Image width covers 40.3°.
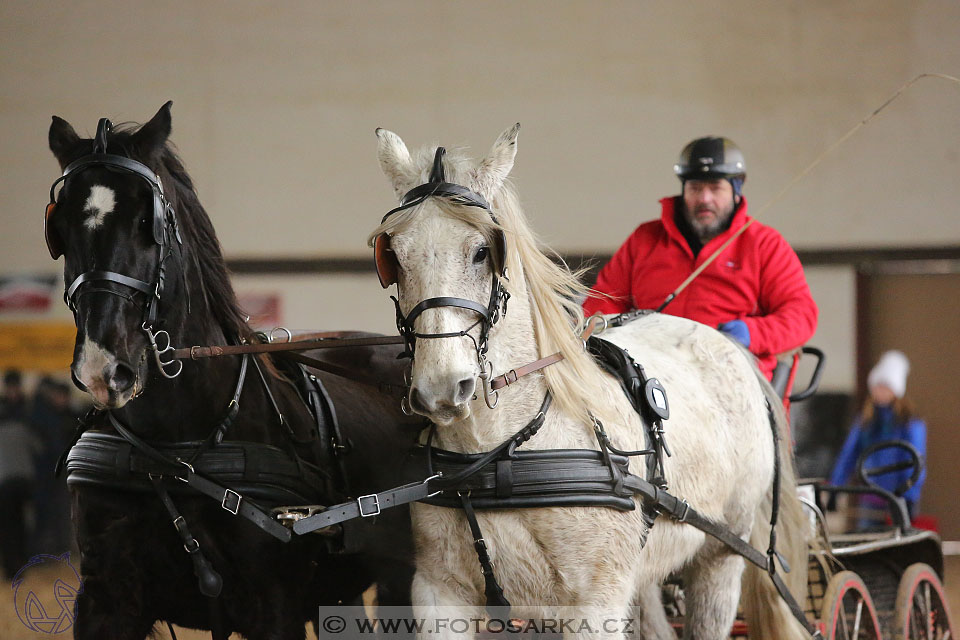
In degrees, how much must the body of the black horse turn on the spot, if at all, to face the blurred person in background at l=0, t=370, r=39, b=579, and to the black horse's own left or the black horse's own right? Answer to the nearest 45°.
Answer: approximately 135° to the black horse's own right

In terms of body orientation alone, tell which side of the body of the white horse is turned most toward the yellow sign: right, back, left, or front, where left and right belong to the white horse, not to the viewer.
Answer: right

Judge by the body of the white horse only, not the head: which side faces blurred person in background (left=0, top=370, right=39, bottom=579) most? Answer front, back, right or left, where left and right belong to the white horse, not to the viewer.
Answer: right

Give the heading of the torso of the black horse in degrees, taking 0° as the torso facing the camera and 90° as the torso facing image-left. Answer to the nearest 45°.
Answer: approximately 45°

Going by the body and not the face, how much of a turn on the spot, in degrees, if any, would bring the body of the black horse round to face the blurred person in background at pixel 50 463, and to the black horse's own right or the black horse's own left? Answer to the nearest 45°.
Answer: approximately 135° to the black horse's own right

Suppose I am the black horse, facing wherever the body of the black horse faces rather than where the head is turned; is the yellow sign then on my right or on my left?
on my right

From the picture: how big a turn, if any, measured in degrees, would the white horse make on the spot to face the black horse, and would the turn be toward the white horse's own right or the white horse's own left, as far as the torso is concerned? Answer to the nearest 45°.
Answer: approximately 45° to the white horse's own right

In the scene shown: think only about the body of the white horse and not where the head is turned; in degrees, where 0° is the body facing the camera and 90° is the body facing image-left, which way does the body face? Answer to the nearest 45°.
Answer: approximately 45°

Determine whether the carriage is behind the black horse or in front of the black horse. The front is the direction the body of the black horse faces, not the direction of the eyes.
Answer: behind

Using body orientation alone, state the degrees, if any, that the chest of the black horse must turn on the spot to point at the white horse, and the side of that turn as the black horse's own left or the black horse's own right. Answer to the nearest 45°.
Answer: approximately 135° to the black horse's own left
